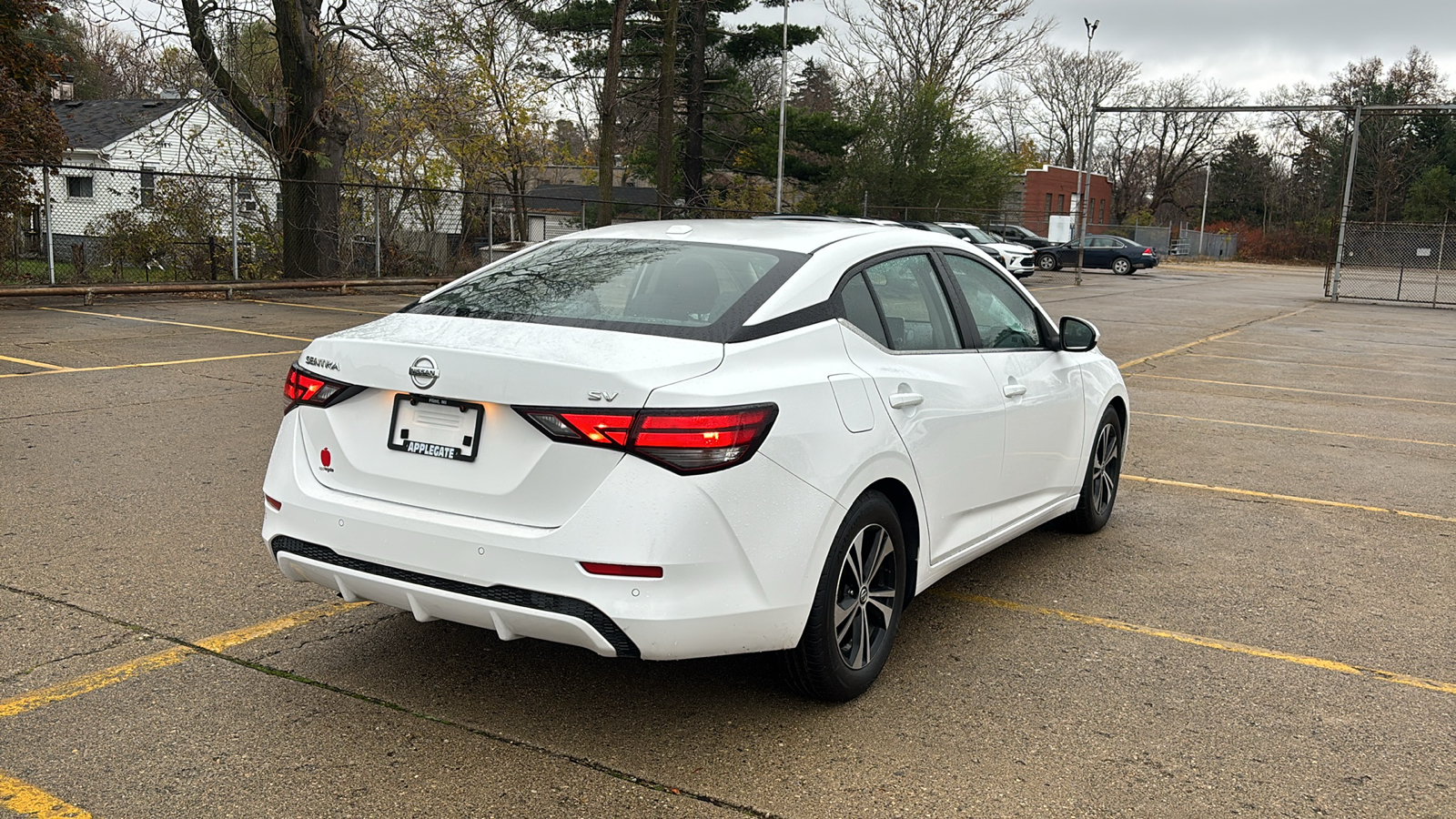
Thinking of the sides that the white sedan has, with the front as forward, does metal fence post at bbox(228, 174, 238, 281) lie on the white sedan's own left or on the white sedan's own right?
on the white sedan's own left

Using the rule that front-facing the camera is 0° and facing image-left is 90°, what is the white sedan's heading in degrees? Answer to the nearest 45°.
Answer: approximately 225°

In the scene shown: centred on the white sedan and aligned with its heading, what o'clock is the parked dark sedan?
The parked dark sedan is roughly at 11 o'clock from the white sedan.

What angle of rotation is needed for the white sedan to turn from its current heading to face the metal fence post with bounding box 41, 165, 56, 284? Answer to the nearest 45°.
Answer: approximately 90° to its left

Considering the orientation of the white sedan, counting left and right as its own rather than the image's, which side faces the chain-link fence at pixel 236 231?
left
